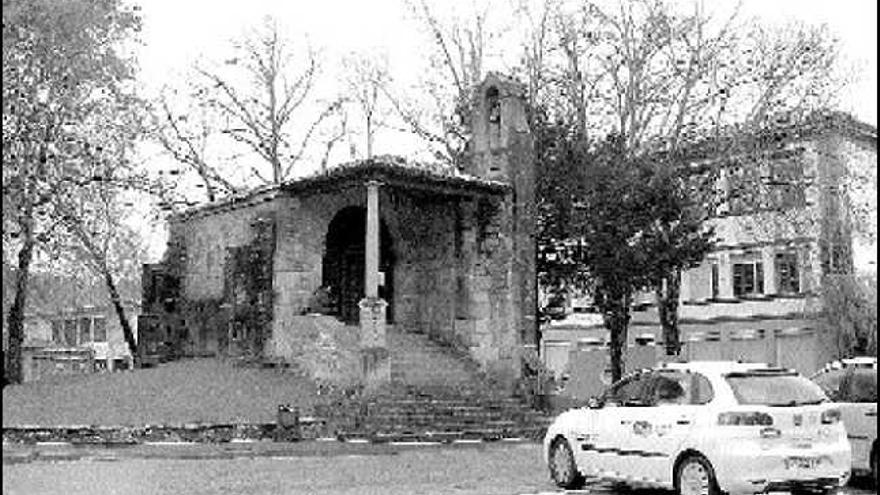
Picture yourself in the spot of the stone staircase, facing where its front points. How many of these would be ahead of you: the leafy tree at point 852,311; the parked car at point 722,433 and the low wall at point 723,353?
1

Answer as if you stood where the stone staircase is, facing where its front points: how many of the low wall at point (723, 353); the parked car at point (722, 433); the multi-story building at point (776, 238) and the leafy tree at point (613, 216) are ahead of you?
1

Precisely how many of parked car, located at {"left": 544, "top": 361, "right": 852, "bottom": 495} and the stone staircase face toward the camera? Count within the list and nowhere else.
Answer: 1

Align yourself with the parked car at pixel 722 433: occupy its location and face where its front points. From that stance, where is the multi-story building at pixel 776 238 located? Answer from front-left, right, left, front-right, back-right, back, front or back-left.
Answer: front-right

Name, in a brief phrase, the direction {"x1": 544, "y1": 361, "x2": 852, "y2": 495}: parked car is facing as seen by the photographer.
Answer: facing away from the viewer and to the left of the viewer

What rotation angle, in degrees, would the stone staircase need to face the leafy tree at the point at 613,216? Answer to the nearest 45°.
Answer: approximately 135° to its left

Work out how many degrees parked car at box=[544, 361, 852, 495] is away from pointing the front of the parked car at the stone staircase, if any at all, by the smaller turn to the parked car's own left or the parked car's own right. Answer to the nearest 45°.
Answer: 0° — it already faces it

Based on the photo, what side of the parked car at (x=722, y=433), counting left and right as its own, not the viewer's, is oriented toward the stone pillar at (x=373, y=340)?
front

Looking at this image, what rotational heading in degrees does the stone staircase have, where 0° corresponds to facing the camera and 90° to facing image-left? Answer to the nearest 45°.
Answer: approximately 0°

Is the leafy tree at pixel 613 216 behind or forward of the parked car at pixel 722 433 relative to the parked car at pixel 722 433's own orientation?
forward

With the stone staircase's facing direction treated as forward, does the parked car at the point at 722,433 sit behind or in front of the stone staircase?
in front

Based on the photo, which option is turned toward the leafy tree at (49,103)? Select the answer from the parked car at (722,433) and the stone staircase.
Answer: the parked car
